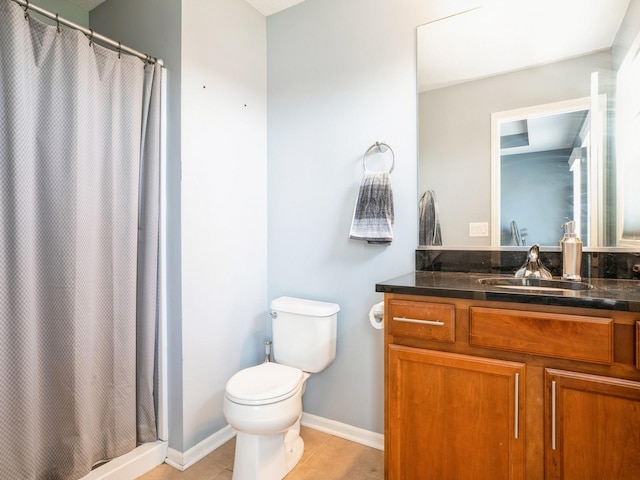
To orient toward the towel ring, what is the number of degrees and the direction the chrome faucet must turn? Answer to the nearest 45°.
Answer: approximately 90° to its right

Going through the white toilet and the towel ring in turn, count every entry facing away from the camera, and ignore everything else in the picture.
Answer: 0

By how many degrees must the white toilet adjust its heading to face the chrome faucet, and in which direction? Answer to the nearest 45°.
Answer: approximately 135° to its left

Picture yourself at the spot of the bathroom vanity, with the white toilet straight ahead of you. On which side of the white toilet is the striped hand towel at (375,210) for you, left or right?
right

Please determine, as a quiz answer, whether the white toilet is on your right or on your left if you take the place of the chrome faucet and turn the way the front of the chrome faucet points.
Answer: on your right

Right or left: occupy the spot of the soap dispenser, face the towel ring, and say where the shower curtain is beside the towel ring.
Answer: left

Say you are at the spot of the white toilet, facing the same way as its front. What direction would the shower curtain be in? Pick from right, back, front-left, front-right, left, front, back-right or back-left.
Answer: front-right

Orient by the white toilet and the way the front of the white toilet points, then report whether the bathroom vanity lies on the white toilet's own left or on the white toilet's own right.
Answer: on the white toilet's own left

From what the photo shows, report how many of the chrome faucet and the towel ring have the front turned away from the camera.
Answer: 0

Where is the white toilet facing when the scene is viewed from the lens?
facing the viewer and to the left of the viewer
